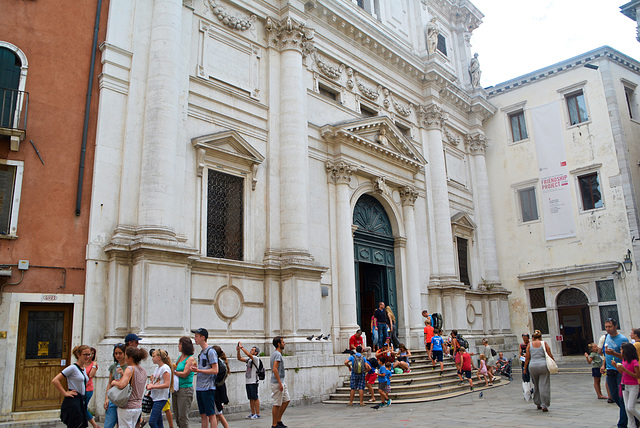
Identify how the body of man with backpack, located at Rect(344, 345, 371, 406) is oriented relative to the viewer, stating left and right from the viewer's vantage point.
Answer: facing away from the viewer

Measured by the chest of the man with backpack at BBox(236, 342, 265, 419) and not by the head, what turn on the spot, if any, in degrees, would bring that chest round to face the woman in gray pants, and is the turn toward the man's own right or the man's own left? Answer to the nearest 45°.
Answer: approximately 180°

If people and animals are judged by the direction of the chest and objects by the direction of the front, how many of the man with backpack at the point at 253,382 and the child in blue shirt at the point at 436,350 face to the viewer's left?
1

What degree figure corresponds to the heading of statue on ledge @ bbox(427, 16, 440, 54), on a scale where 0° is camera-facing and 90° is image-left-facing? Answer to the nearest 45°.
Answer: approximately 315°

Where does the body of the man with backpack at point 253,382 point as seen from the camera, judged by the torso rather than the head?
to the viewer's left

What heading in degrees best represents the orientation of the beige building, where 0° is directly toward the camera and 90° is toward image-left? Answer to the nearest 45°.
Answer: approximately 45°

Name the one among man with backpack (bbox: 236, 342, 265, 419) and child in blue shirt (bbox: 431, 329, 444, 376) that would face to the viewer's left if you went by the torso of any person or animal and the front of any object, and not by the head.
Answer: the man with backpack

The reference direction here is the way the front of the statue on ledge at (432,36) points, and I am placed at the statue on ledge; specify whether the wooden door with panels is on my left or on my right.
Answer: on my right

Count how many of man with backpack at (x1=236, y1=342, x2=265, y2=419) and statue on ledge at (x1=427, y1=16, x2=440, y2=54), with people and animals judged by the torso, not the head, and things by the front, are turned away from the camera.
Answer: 0
